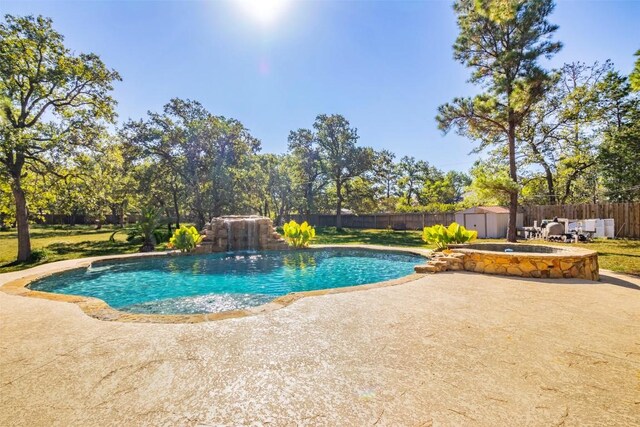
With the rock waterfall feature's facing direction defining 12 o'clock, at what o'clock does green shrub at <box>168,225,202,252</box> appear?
The green shrub is roughly at 2 o'clock from the rock waterfall feature.

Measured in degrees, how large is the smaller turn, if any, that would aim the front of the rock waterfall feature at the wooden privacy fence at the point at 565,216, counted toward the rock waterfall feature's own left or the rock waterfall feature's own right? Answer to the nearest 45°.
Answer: approximately 90° to the rock waterfall feature's own left

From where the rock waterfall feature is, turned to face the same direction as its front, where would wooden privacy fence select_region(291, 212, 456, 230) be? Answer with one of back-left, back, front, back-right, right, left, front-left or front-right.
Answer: back-left

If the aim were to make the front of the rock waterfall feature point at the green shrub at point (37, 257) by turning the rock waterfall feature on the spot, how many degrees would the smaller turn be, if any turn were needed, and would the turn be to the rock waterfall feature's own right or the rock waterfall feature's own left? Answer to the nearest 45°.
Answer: approximately 90° to the rock waterfall feature's own right

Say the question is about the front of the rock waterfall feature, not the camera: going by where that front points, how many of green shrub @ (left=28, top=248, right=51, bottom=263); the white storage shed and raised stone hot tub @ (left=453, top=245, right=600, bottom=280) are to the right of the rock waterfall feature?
1

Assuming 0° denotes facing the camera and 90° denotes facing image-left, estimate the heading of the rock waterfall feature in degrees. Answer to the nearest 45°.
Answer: approximately 0°

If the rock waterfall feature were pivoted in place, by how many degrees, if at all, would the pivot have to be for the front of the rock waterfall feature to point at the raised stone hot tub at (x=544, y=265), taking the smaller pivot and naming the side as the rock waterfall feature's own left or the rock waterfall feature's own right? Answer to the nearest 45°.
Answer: approximately 45° to the rock waterfall feature's own left

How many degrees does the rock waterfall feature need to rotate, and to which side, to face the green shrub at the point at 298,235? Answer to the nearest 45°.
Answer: approximately 45° to its left

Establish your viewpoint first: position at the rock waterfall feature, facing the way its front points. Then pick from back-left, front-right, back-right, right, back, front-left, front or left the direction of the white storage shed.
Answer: left
